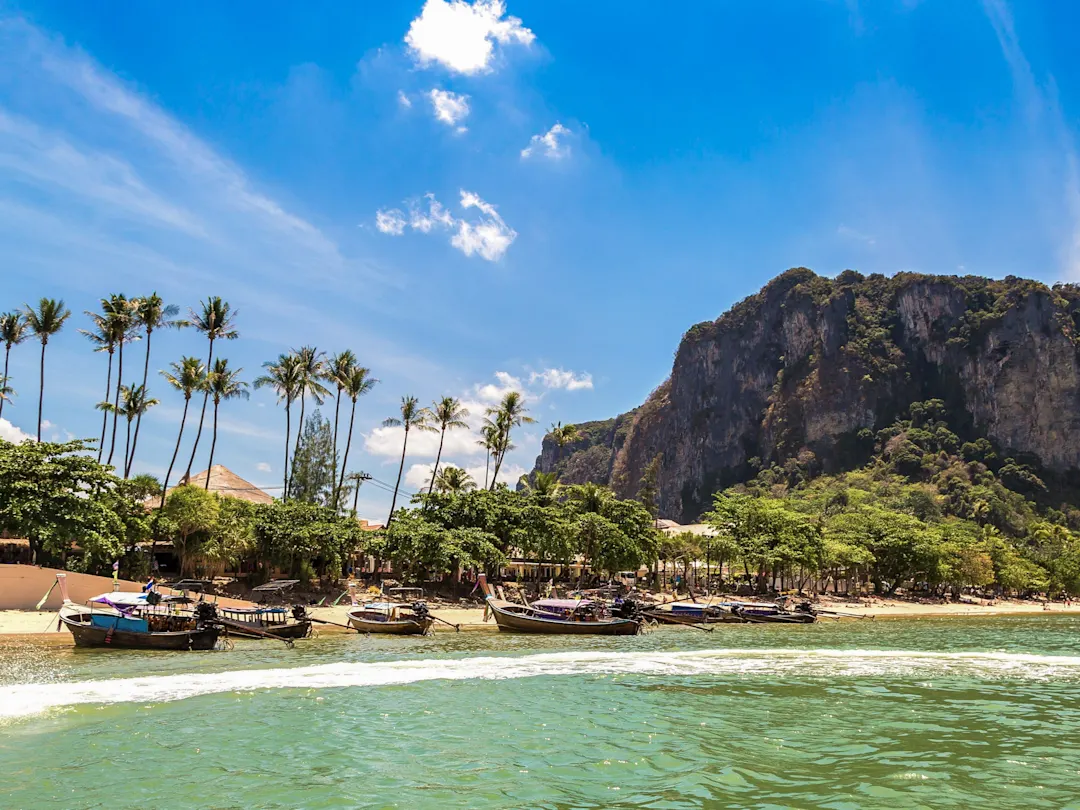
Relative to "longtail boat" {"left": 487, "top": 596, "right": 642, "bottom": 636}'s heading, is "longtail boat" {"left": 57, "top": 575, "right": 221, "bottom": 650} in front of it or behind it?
in front

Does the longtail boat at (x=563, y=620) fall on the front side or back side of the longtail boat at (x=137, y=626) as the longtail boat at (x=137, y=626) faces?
on the back side

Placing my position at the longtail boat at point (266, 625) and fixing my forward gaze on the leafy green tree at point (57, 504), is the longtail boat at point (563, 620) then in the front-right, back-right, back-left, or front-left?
back-right

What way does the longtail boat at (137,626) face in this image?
to the viewer's left

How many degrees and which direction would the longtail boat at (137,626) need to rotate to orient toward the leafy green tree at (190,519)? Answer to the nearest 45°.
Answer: approximately 90° to its right

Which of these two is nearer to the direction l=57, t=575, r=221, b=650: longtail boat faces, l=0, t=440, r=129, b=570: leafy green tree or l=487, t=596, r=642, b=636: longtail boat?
the leafy green tree

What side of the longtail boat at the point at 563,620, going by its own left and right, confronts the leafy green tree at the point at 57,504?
front

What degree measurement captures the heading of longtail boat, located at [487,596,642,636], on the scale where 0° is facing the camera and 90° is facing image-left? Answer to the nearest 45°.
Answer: approximately 90°

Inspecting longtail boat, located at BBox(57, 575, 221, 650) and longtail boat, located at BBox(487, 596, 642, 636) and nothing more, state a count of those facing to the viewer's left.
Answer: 2

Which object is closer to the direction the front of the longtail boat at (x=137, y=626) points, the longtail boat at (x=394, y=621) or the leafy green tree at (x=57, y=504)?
the leafy green tree

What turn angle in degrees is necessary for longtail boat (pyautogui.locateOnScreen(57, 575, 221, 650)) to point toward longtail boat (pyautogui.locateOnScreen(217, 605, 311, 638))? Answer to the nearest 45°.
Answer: approximately 135° to its right
